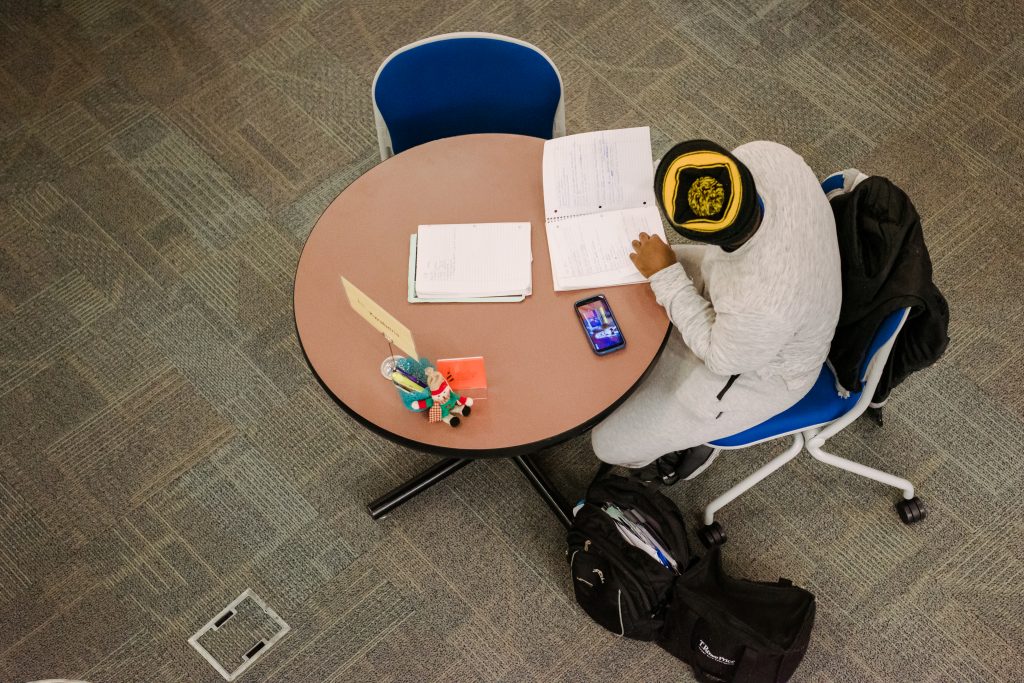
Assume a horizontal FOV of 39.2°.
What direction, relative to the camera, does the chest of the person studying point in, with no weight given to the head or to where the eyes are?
to the viewer's left

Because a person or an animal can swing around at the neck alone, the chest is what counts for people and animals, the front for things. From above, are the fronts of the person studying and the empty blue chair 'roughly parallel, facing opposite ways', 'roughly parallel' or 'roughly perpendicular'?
roughly perpendicular

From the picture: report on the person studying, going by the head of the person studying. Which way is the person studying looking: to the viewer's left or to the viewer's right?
to the viewer's left

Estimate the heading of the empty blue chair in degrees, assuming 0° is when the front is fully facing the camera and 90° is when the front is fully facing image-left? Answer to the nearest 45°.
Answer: approximately 0°

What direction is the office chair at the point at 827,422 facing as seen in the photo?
to the viewer's left
